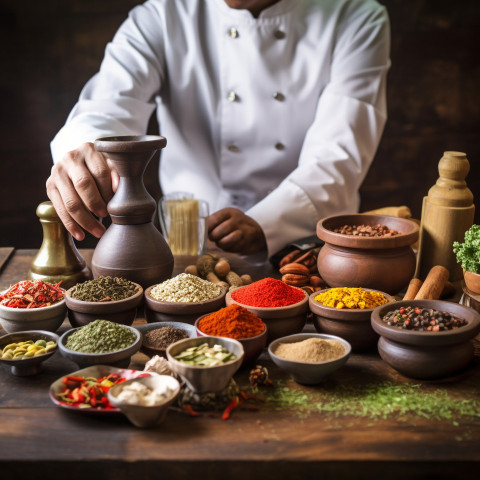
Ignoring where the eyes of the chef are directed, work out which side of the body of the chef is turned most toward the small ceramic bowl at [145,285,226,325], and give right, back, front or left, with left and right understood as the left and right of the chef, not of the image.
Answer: front

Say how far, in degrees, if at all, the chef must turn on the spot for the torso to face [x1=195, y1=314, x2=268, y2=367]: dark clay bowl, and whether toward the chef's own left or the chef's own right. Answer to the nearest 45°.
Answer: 0° — they already face it

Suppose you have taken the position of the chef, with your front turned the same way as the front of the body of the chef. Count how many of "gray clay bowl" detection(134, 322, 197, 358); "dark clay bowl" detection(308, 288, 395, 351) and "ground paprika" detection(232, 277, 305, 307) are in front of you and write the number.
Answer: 3

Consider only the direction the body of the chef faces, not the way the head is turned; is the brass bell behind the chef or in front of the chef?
in front

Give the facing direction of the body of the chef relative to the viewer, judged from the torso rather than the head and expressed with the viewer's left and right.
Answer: facing the viewer

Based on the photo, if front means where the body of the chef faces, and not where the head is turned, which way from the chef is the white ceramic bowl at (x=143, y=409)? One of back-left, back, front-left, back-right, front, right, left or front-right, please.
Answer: front

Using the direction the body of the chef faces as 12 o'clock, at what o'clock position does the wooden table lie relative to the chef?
The wooden table is roughly at 12 o'clock from the chef.

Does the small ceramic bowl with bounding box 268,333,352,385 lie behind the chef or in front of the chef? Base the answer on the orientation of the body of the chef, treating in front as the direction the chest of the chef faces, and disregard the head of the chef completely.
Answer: in front

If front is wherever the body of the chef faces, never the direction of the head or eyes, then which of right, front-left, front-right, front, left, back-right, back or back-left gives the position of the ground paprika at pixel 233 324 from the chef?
front

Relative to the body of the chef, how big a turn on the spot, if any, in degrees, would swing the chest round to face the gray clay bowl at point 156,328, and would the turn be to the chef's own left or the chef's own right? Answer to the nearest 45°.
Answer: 0° — they already face it

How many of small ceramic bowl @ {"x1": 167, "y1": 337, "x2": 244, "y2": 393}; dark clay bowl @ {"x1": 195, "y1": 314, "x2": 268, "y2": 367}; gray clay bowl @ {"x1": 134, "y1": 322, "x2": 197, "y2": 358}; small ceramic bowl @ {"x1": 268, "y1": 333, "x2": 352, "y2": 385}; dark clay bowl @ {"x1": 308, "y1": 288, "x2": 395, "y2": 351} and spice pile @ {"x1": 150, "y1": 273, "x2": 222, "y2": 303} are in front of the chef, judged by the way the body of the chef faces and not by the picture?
6

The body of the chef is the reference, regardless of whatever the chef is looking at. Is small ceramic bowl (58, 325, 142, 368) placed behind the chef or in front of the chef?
in front

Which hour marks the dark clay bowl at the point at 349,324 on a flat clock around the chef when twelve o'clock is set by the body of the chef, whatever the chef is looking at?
The dark clay bowl is roughly at 12 o'clock from the chef.

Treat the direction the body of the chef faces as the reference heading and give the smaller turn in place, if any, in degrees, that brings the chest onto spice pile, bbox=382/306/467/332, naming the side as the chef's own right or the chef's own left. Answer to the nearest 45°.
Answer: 0° — they already face it
